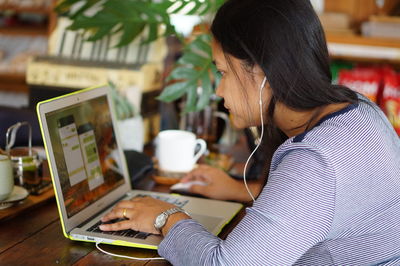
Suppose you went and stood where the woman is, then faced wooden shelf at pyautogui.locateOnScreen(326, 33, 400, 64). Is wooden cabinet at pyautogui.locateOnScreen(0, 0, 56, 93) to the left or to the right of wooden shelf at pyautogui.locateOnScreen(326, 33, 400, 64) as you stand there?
left

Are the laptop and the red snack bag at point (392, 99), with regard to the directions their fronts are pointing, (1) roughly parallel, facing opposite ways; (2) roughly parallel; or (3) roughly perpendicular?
roughly perpendicular

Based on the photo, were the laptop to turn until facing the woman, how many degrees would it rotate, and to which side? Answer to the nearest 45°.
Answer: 0° — it already faces them

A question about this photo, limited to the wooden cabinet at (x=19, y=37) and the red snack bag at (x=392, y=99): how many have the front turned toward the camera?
2

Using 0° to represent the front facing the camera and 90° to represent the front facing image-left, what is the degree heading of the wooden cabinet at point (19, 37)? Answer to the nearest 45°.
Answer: approximately 0°

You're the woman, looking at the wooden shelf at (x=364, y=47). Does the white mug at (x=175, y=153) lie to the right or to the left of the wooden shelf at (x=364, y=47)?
left

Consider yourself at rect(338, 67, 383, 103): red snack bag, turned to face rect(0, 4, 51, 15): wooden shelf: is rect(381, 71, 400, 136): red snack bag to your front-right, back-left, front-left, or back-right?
back-left

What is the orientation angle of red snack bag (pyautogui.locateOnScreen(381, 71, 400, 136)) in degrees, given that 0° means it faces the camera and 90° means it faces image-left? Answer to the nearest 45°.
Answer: approximately 0°

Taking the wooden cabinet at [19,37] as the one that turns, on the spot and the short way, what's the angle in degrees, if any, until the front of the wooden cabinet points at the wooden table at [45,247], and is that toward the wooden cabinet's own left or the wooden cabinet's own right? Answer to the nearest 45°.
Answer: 0° — it already faces it

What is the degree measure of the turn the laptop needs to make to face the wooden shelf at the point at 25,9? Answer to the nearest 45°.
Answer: approximately 135° to its left

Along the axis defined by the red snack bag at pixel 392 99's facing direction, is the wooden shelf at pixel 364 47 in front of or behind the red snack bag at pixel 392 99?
behind

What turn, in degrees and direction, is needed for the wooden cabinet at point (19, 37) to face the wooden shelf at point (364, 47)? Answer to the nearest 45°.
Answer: approximately 90° to its left

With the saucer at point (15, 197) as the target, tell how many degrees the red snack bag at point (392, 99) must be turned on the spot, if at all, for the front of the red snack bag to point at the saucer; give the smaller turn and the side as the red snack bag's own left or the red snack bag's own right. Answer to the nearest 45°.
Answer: approximately 45° to the red snack bag's own right

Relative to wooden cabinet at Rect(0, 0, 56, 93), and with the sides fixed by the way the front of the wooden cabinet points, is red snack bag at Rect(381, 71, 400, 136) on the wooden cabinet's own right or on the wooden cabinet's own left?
on the wooden cabinet's own left

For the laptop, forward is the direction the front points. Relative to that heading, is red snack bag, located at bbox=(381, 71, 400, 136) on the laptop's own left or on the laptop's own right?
on the laptop's own left
